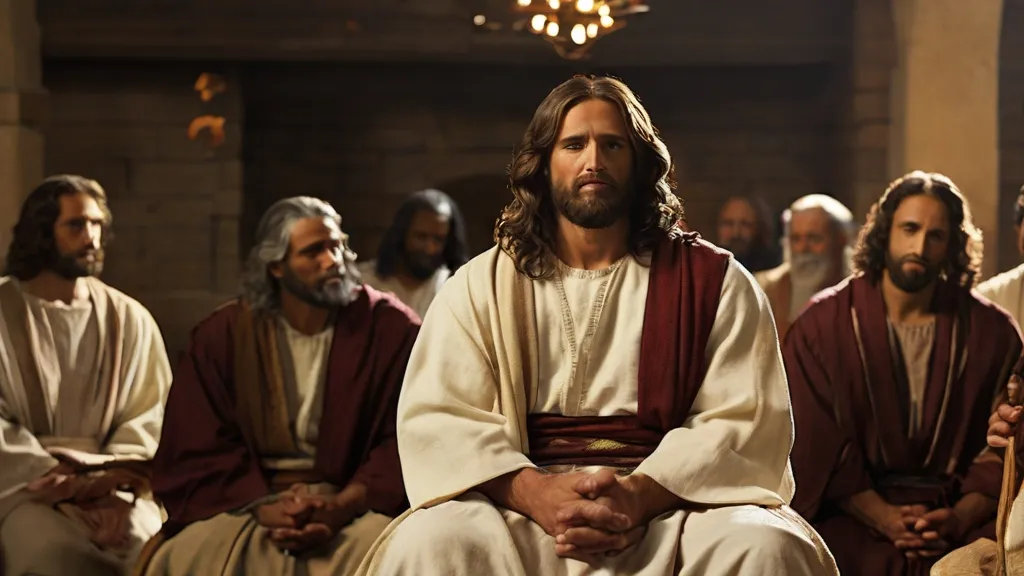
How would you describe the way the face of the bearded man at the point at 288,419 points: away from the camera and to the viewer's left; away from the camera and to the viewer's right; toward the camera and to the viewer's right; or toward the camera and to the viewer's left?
toward the camera and to the viewer's right

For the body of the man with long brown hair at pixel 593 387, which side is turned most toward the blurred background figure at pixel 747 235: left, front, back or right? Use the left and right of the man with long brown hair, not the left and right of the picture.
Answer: back

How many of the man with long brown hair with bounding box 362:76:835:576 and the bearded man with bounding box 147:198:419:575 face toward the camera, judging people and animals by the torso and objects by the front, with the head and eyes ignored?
2

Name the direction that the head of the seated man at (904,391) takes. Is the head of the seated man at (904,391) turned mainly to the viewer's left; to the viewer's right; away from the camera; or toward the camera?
toward the camera

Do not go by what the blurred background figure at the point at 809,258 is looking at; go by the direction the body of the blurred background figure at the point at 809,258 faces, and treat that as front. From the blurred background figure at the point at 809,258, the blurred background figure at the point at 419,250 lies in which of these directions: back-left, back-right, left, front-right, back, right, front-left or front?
front-right

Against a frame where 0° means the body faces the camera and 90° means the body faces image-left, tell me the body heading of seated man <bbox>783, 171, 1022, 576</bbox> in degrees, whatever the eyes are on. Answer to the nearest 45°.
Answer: approximately 0°

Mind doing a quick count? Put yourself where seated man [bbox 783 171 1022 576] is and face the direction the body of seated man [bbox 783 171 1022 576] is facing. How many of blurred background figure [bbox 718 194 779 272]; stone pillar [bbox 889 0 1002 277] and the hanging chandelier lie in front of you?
0

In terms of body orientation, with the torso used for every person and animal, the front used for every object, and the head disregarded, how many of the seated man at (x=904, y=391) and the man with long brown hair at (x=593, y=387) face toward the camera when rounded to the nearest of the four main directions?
2

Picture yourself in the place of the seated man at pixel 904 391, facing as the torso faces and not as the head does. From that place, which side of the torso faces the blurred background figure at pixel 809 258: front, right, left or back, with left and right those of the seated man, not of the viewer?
back

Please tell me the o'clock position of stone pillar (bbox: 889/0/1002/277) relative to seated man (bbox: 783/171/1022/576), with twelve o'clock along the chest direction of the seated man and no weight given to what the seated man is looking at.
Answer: The stone pillar is roughly at 6 o'clock from the seated man.

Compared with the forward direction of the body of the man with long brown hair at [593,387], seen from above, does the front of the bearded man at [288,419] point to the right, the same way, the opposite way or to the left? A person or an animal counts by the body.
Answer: the same way

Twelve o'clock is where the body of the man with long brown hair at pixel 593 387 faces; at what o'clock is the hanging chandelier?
The hanging chandelier is roughly at 6 o'clock from the man with long brown hair.

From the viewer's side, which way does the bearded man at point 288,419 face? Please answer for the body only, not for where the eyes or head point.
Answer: toward the camera

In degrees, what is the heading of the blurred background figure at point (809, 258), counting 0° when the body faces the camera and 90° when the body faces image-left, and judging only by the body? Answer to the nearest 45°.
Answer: approximately 45°
